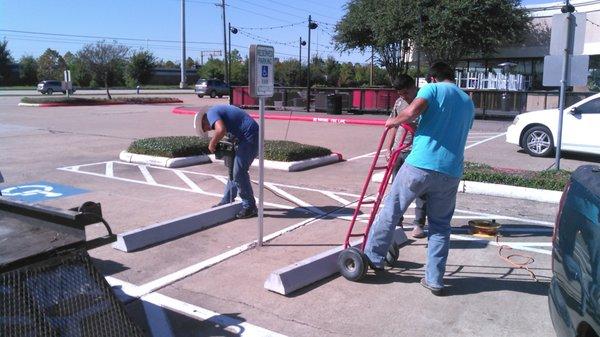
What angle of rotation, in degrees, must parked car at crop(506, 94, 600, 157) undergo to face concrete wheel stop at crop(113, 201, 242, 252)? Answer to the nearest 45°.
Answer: approximately 45° to its left

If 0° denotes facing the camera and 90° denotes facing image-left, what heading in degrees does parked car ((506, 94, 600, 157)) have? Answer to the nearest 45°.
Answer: approximately 90°

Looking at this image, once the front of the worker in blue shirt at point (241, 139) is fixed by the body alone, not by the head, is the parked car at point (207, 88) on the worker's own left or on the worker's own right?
on the worker's own right

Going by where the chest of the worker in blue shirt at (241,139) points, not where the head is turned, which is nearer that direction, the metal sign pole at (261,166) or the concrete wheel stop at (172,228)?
the concrete wheel stop

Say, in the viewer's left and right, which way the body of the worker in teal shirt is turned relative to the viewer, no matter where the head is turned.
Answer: facing away from the viewer and to the left of the viewer

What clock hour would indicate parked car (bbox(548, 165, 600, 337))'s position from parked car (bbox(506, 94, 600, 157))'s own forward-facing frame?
parked car (bbox(548, 165, 600, 337)) is roughly at 9 o'clock from parked car (bbox(506, 94, 600, 157)).

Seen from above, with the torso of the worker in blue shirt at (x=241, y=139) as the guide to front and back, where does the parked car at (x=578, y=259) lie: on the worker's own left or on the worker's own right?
on the worker's own left

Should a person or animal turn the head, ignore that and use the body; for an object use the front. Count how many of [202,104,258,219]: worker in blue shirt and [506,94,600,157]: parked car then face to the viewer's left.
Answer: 2

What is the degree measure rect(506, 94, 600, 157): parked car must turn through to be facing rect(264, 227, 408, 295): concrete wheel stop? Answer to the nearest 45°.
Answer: approximately 90° to its left

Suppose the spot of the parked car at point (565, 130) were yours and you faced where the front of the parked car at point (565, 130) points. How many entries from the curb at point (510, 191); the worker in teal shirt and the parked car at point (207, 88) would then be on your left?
2

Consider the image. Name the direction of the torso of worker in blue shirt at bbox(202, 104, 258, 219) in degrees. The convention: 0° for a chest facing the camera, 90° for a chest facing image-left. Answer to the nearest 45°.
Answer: approximately 90°

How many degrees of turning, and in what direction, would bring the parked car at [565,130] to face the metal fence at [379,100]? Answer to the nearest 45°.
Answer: approximately 45° to its right
